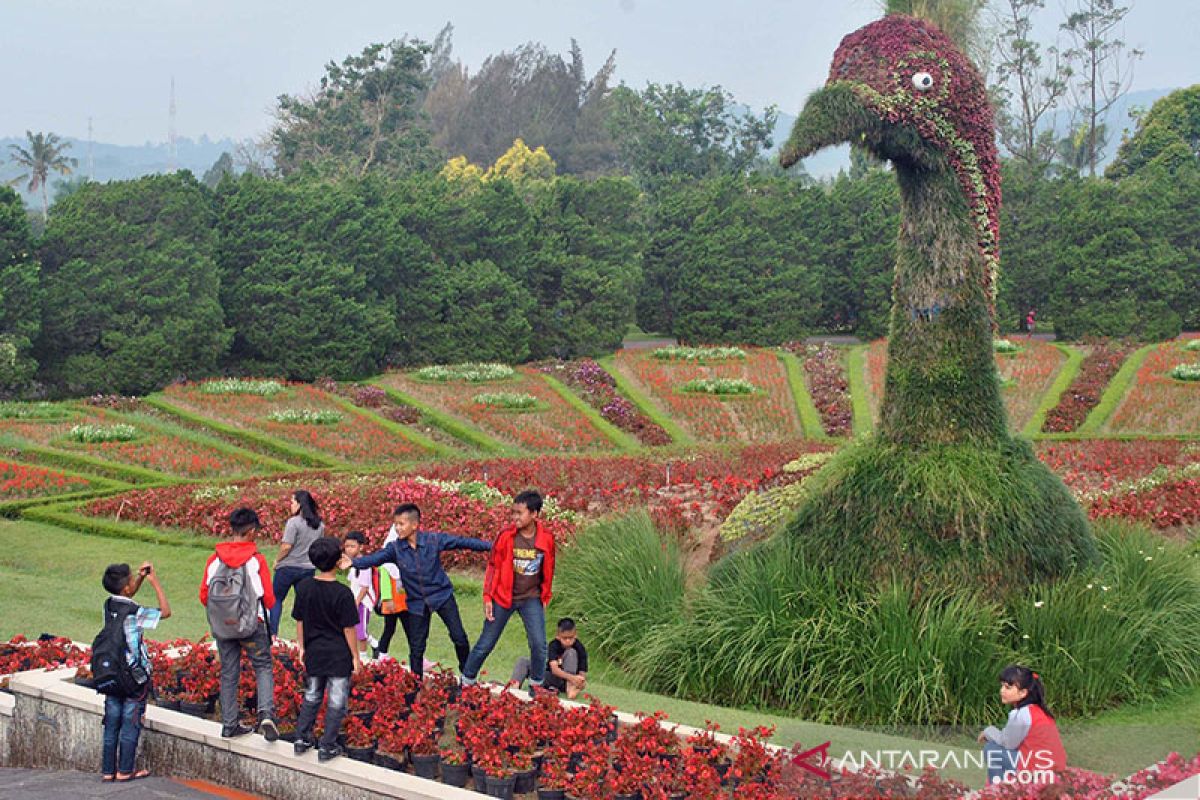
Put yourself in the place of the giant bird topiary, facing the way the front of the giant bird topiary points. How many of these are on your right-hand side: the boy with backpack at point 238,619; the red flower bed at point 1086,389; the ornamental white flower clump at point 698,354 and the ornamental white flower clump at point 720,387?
3

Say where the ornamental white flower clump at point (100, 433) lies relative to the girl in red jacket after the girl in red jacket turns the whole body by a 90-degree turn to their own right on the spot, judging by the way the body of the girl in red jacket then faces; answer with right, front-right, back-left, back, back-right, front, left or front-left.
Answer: front-left

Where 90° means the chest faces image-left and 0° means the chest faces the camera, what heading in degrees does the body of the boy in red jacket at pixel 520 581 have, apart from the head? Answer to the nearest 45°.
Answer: approximately 0°

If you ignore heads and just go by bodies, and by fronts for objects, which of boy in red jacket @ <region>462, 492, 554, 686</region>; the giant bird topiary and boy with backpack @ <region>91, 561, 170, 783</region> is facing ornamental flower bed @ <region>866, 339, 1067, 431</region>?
the boy with backpack

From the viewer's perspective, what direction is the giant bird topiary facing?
to the viewer's left

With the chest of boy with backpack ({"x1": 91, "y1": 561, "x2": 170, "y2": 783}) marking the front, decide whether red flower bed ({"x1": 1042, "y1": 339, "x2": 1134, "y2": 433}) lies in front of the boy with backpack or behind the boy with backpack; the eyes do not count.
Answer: in front

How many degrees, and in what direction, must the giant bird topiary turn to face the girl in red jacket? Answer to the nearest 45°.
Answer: approximately 90° to its left

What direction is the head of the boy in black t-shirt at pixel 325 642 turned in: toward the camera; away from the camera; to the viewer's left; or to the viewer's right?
away from the camera

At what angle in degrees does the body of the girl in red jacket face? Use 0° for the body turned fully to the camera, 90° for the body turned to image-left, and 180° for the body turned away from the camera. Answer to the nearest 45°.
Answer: approximately 90°

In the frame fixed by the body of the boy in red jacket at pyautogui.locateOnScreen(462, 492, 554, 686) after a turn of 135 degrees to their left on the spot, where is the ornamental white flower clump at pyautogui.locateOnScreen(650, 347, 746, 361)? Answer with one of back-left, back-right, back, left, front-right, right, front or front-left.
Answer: front-left

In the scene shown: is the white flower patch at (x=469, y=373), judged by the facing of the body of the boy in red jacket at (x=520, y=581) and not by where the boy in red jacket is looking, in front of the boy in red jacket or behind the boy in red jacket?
behind

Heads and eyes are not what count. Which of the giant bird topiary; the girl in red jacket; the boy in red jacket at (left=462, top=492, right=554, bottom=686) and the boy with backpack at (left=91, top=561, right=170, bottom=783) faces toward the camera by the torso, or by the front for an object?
the boy in red jacket

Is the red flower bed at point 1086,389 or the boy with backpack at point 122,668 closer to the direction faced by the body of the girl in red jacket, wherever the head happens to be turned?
the boy with backpack

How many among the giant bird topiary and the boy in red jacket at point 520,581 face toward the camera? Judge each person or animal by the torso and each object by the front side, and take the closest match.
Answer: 1

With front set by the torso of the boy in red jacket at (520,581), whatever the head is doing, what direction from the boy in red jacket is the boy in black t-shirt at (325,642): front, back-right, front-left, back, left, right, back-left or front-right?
front-right

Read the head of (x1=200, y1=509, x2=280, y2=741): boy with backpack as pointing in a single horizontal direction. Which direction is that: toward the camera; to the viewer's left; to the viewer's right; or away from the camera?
away from the camera

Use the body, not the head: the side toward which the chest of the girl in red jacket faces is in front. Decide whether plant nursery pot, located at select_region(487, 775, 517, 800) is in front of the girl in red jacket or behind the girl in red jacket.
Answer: in front

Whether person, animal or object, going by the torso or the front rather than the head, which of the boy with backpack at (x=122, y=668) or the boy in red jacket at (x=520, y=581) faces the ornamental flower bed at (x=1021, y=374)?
the boy with backpack

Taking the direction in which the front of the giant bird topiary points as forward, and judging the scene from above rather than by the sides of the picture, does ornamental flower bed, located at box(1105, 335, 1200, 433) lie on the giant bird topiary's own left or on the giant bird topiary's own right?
on the giant bird topiary's own right
